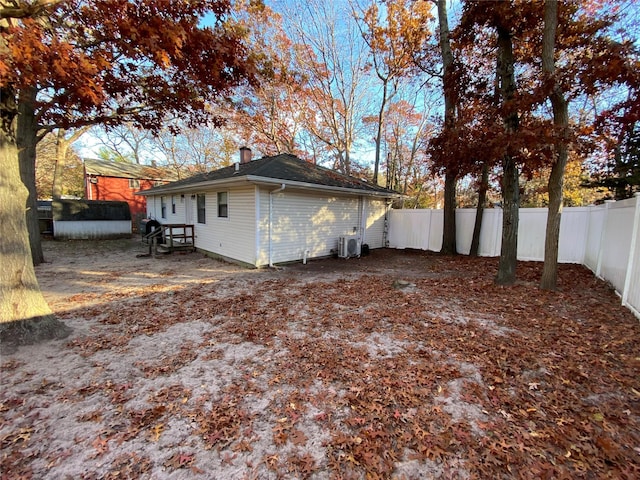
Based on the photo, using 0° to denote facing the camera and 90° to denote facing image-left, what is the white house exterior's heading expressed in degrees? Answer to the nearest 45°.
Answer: approximately 45°

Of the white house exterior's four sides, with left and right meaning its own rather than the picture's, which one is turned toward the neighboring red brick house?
right

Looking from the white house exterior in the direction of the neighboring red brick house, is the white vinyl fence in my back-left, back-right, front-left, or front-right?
back-right

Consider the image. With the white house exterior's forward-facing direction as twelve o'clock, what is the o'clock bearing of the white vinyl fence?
The white vinyl fence is roughly at 8 o'clock from the white house exterior.

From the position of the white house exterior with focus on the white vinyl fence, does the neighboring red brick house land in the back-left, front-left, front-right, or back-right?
back-left
